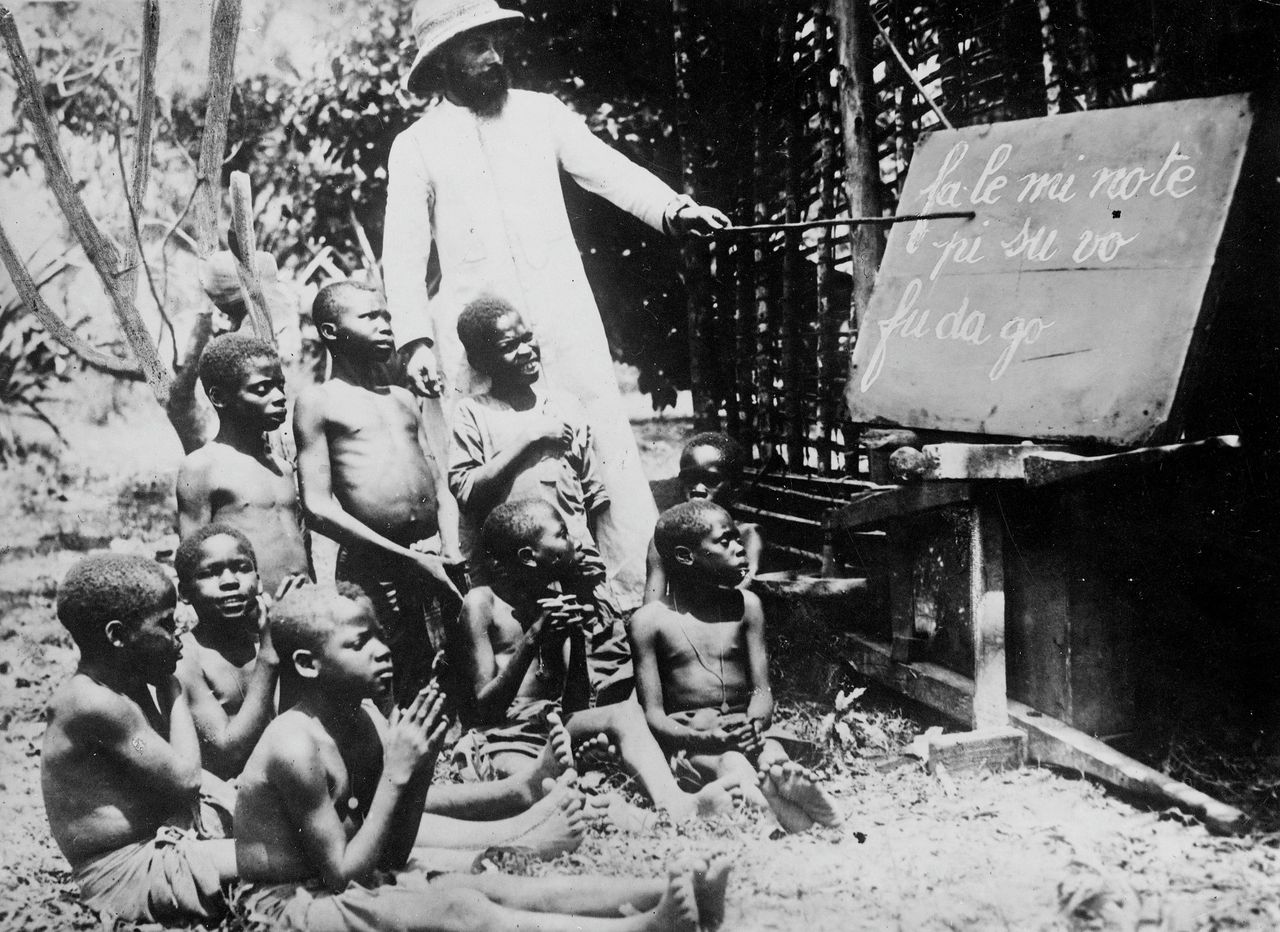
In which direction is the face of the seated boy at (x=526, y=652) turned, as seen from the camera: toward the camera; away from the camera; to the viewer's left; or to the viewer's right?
to the viewer's right

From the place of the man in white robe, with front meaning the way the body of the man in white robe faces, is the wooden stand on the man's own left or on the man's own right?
on the man's own left

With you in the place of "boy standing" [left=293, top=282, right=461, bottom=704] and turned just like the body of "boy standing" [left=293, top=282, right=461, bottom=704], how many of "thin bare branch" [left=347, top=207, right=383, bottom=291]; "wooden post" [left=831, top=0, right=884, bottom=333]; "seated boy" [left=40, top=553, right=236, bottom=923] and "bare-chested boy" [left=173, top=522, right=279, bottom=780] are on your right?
2

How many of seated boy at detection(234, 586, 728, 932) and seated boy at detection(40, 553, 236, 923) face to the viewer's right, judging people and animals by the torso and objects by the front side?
2

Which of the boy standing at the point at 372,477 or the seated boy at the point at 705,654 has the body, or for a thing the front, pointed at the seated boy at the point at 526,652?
the boy standing

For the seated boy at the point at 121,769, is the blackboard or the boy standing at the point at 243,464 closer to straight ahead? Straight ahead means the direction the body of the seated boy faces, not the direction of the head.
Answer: the blackboard

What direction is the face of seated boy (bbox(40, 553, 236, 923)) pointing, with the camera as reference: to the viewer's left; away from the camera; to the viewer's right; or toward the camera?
to the viewer's right

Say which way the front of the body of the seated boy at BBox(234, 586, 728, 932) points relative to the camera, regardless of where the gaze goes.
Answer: to the viewer's right

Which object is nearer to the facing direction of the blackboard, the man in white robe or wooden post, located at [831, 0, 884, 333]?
the man in white robe

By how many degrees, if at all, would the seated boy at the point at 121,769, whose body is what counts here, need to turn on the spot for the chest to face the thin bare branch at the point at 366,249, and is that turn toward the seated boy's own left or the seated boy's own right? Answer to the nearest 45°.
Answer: approximately 45° to the seated boy's own left

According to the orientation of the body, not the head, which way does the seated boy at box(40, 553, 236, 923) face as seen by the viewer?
to the viewer's right

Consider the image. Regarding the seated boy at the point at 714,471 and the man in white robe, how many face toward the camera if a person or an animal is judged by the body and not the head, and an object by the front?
2
